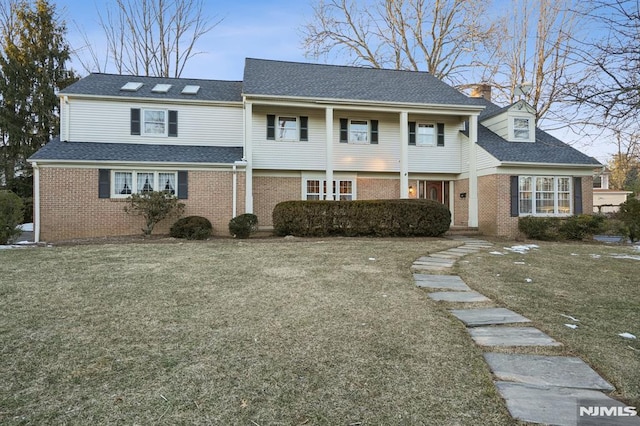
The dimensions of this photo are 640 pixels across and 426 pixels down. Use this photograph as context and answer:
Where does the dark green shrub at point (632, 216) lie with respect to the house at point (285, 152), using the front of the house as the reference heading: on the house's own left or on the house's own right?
on the house's own left

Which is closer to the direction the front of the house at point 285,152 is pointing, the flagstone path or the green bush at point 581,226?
the flagstone path

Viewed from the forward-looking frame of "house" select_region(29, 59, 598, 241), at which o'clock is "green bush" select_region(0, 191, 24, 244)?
The green bush is roughly at 2 o'clock from the house.

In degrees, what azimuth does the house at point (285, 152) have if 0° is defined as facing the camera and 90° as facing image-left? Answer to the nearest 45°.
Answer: approximately 0°

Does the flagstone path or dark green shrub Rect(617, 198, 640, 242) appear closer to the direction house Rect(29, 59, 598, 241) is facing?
the flagstone path

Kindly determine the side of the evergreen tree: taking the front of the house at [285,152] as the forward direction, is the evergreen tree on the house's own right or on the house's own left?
on the house's own right

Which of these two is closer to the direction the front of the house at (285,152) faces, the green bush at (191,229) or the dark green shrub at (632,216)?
the green bush

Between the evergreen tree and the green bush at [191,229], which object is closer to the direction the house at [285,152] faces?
the green bush
